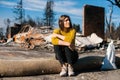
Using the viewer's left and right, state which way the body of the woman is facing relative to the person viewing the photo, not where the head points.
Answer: facing the viewer

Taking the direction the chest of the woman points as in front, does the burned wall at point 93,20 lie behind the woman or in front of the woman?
behind

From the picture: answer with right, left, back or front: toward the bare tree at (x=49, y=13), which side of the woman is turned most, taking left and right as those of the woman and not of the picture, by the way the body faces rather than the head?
back
